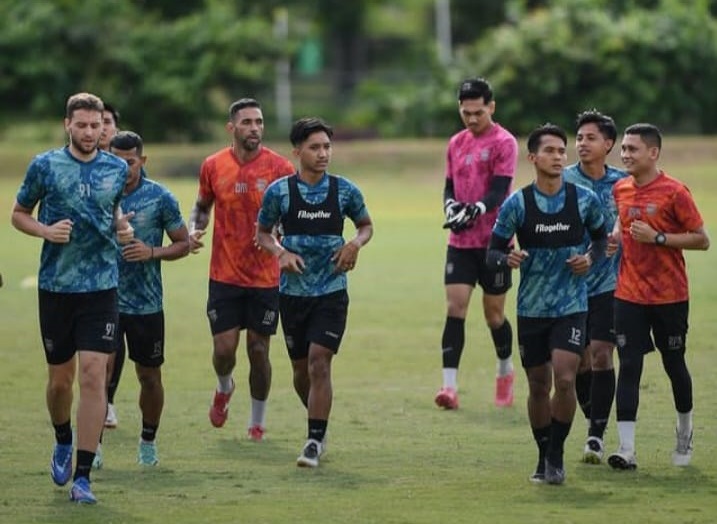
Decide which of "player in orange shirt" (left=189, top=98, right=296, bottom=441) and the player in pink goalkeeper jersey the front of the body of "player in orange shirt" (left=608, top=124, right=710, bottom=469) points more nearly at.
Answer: the player in orange shirt

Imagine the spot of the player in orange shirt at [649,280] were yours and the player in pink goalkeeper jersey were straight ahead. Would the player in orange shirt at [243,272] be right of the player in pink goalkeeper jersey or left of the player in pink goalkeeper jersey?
left

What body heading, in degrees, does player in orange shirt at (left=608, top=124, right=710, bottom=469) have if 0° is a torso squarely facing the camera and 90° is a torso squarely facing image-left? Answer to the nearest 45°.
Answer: approximately 45°

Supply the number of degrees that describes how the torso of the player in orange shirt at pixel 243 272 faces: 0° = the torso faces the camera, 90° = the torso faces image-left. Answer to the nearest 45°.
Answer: approximately 0°

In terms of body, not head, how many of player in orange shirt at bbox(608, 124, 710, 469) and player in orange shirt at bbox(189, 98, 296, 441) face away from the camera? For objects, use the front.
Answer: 0

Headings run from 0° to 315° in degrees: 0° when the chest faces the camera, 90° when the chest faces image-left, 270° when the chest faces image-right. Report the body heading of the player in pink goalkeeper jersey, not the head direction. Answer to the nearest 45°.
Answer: approximately 45°

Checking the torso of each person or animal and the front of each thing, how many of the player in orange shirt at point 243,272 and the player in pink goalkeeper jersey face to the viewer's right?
0

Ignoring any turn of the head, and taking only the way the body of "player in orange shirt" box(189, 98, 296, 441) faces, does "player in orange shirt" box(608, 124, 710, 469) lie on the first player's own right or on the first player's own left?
on the first player's own left

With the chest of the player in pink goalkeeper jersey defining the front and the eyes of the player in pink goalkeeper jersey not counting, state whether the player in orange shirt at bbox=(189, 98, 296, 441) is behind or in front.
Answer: in front

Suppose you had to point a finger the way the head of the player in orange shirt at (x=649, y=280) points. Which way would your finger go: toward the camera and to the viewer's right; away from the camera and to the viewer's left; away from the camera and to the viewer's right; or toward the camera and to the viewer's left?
toward the camera and to the viewer's left
